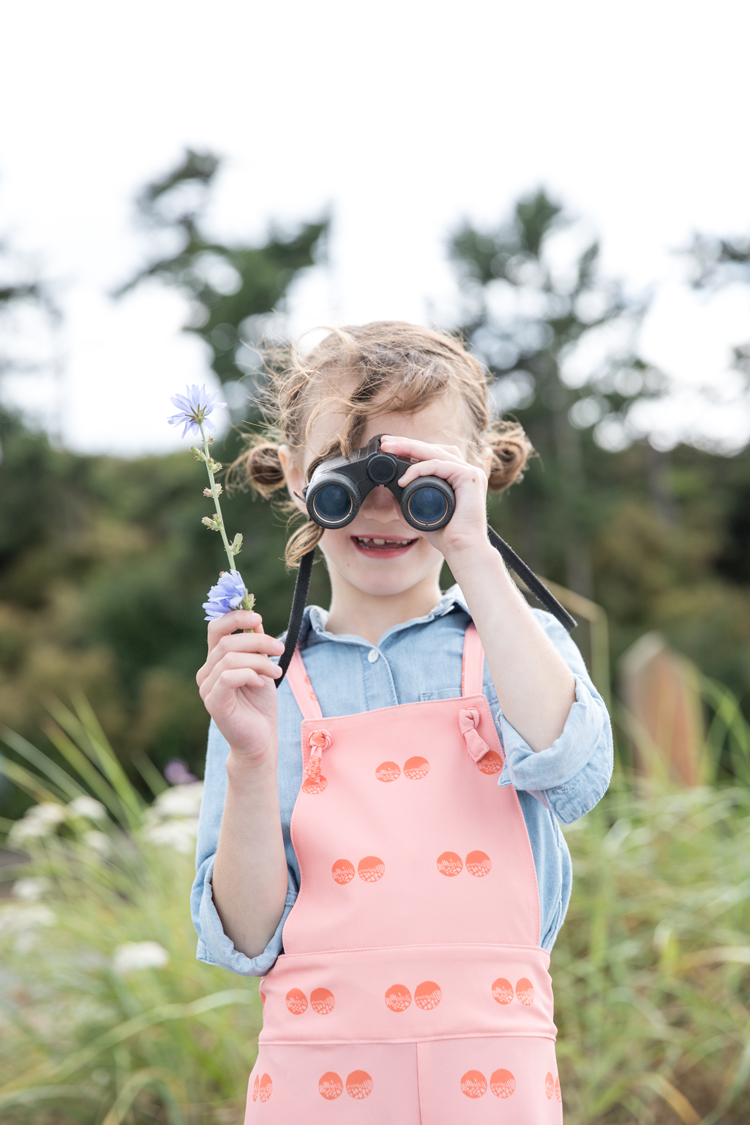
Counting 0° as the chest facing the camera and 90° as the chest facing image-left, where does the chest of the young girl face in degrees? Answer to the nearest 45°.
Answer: approximately 0°

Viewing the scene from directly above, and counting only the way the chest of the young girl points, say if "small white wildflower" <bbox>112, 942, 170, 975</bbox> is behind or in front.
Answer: behind

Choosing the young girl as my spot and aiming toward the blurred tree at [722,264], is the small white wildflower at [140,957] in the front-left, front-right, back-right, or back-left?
front-left

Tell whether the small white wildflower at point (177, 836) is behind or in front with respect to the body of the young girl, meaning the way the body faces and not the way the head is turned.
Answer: behind

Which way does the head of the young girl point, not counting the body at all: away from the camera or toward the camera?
toward the camera

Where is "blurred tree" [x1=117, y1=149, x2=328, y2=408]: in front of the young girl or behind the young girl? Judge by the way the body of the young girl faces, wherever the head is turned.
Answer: behind

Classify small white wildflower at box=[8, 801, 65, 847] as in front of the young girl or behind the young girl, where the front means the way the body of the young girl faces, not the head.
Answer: behind
